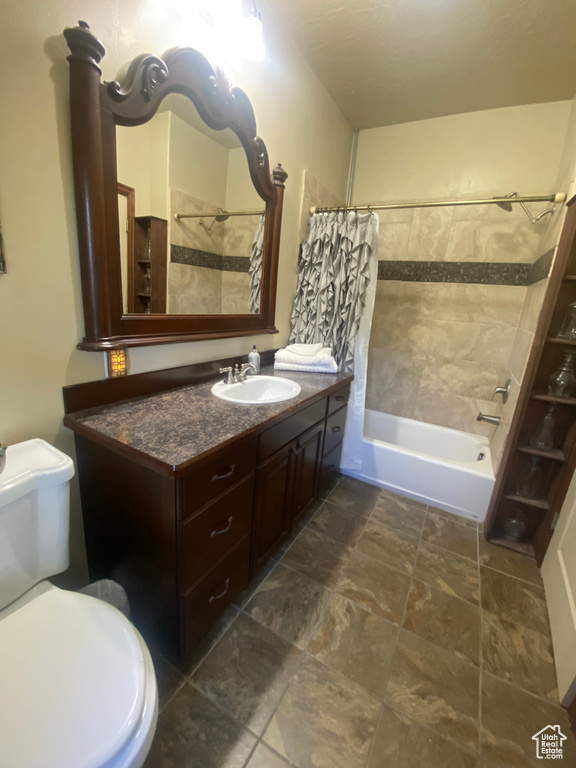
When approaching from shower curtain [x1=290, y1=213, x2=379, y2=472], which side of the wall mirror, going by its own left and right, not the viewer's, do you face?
left

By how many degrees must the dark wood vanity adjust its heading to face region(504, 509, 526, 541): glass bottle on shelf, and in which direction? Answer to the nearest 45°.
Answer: approximately 45° to its left

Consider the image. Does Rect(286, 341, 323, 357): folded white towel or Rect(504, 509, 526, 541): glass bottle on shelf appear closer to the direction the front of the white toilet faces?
the glass bottle on shelf

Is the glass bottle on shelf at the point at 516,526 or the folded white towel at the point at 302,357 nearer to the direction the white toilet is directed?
the glass bottle on shelf

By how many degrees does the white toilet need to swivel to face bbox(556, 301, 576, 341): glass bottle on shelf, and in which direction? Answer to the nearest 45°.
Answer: approximately 45° to its left

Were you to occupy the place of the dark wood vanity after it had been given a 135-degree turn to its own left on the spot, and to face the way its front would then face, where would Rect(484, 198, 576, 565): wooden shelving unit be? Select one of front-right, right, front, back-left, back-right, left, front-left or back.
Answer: right

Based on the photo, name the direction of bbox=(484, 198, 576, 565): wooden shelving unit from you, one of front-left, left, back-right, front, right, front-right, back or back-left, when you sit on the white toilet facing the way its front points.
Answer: front-left

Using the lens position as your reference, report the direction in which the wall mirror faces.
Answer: facing the viewer and to the right of the viewer

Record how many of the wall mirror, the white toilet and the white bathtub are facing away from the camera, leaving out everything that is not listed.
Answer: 0

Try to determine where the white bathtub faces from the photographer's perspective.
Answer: facing the viewer

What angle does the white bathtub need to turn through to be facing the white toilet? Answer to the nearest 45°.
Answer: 0° — it already faces it
